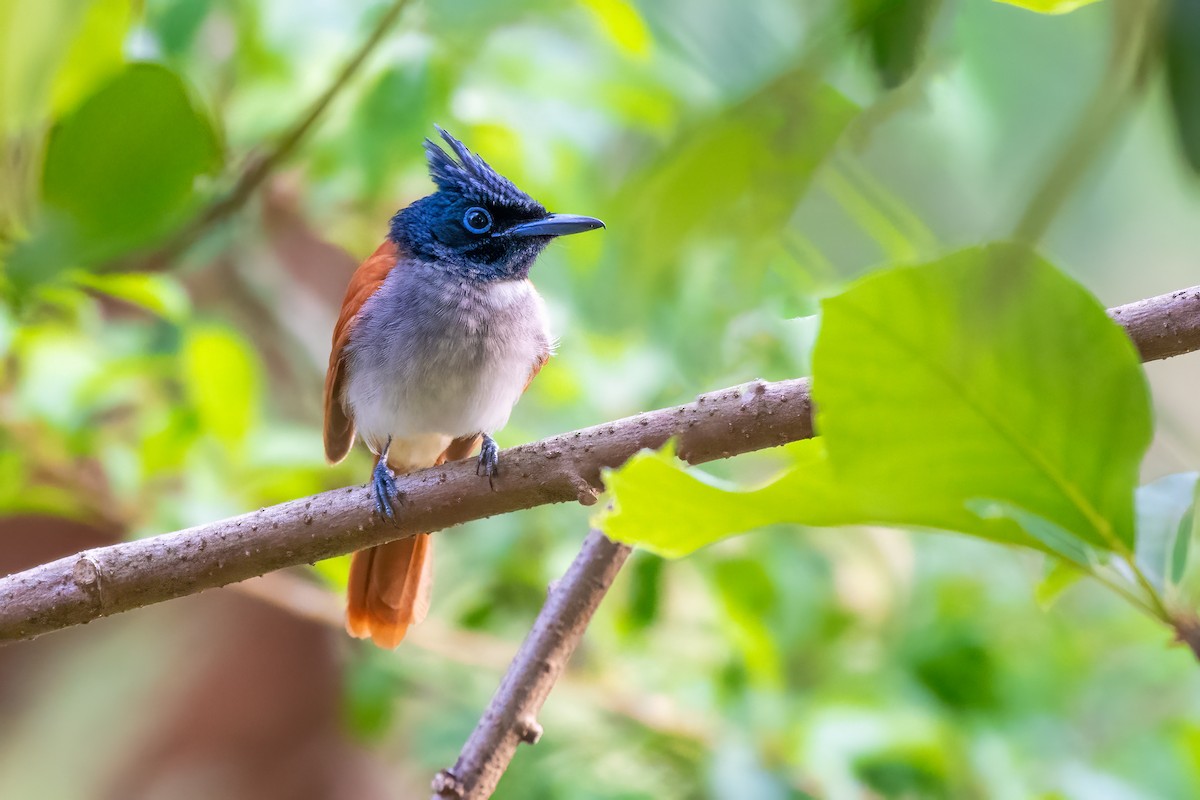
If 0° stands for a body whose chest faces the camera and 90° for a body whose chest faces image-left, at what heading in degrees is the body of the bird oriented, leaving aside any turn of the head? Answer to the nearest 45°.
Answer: approximately 315°
